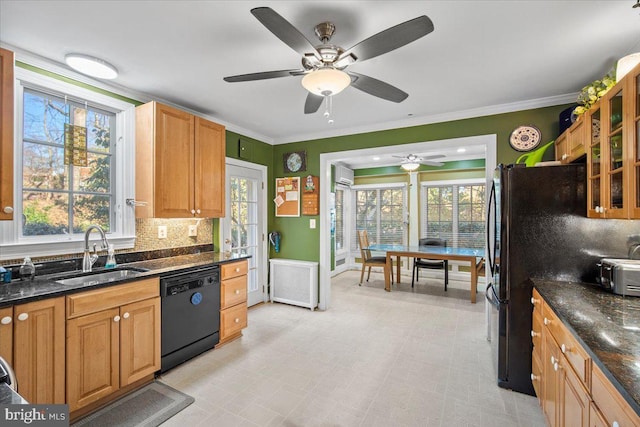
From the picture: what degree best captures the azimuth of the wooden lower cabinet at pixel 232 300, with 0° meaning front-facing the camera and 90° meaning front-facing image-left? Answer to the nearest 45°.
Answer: approximately 315°

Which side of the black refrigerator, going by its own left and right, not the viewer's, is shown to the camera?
left

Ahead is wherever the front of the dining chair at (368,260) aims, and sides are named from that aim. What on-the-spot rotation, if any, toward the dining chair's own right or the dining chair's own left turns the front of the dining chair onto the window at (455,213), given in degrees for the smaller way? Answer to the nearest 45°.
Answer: approximately 45° to the dining chair's own left

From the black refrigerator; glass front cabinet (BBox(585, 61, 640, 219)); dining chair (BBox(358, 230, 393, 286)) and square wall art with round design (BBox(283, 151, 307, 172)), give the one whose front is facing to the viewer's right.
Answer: the dining chair

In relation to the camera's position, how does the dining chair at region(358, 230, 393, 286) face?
facing to the right of the viewer

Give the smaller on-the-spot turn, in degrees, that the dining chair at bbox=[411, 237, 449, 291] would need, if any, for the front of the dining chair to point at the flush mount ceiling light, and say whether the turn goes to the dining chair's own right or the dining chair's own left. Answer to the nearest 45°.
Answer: approximately 45° to the dining chair's own right

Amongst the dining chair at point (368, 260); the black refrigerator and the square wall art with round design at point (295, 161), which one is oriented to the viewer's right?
the dining chair

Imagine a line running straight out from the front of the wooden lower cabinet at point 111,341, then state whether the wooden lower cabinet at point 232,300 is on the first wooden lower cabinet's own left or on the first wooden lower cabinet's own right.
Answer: on the first wooden lower cabinet's own left
